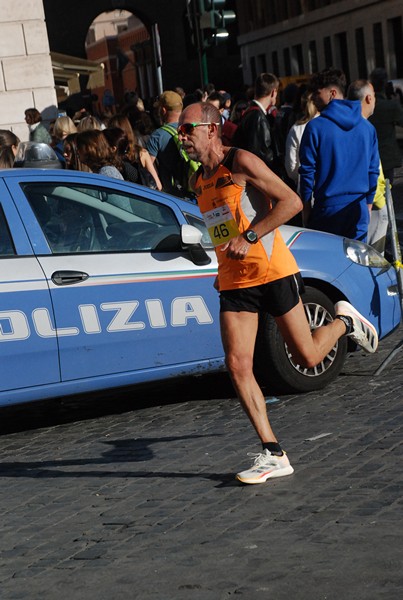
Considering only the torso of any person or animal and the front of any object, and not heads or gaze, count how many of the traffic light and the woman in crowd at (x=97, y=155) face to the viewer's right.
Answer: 1

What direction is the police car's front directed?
to the viewer's right

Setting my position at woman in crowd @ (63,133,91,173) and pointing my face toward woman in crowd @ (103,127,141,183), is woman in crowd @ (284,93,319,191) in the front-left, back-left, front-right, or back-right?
front-left

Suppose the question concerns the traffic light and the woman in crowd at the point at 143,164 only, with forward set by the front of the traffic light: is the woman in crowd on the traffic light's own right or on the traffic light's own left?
on the traffic light's own right

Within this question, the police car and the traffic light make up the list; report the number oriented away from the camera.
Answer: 0

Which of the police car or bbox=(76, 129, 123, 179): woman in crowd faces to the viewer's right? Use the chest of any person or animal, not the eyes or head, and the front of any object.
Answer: the police car

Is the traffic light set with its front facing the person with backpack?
no
